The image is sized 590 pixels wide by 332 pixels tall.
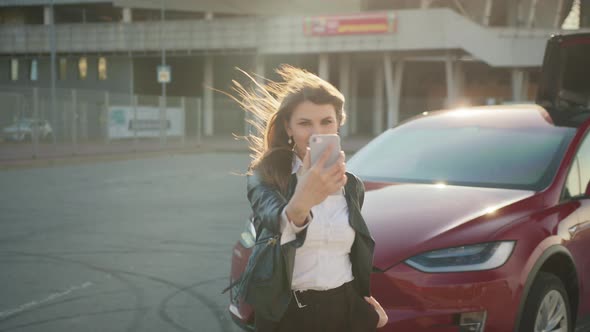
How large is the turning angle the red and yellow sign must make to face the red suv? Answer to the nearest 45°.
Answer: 0° — it already faces it

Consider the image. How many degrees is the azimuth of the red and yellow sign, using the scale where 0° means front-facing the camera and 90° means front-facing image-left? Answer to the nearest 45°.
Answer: approximately 0°

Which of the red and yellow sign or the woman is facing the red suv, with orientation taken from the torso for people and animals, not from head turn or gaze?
the red and yellow sign

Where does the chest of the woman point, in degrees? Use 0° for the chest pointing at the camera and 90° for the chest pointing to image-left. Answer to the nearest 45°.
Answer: approximately 0°

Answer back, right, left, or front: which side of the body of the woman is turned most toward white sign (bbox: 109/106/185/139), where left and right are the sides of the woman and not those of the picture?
back

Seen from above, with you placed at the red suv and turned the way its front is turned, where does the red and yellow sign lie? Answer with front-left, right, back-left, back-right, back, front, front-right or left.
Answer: back-right

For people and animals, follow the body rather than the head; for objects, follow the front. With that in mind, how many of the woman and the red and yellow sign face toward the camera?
2
